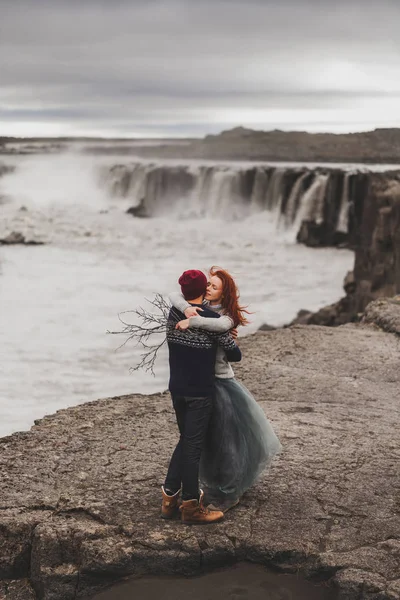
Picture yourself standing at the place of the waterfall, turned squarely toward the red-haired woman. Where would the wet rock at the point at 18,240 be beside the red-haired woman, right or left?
right

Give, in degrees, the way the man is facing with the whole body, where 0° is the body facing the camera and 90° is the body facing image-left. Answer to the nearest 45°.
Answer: approximately 225°

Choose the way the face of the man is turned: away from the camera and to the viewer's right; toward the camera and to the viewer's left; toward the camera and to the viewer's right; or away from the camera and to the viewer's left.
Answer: away from the camera and to the viewer's right
